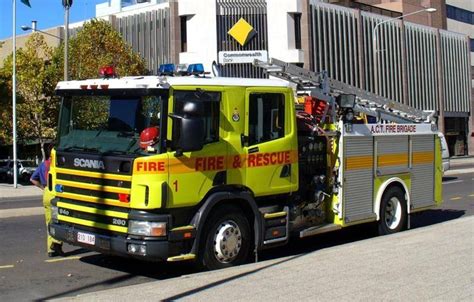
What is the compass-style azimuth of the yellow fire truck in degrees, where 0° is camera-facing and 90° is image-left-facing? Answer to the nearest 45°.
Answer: approximately 45°
